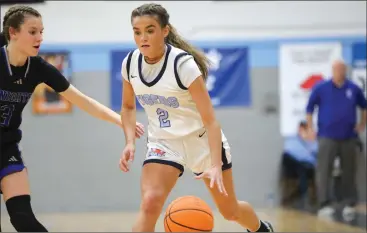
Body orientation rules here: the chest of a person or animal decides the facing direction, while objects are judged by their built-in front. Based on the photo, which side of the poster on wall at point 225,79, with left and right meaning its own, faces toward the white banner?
left

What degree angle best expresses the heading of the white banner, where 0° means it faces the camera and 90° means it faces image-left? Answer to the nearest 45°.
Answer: approximately 0°

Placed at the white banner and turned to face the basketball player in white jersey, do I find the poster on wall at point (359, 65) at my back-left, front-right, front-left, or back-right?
back-left

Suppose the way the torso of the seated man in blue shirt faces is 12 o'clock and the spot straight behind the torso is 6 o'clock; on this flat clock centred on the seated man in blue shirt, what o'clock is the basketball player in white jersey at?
The basketball player in white jersey is roughly at 2 o'clock from the seated man in blue shirt.

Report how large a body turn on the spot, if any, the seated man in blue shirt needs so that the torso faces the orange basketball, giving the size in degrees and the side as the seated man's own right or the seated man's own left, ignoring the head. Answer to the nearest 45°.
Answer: approximately 45° to the seated man's own right

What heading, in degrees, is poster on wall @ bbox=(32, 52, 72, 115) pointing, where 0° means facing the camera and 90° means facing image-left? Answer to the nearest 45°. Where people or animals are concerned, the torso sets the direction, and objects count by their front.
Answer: approximately 0°

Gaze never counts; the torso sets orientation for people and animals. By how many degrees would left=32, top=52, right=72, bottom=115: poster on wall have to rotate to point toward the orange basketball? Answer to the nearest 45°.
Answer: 0° — it already faces it

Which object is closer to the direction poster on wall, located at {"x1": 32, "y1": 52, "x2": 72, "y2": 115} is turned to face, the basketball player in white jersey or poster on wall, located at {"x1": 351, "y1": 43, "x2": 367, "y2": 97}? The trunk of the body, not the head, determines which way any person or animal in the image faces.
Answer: the basketball player in white jersey
